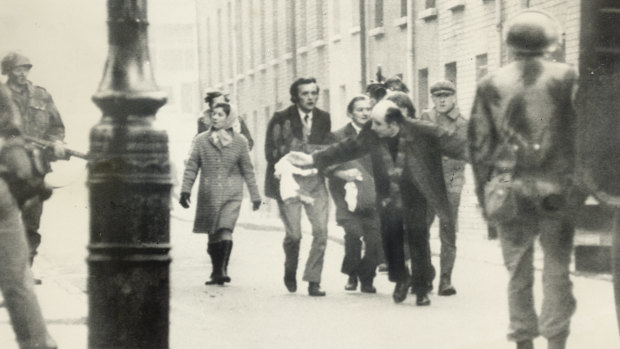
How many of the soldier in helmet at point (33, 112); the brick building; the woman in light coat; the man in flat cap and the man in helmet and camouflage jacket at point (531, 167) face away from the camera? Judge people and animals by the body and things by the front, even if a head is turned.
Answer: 1

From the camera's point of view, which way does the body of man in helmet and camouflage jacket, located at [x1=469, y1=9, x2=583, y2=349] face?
away from the camera

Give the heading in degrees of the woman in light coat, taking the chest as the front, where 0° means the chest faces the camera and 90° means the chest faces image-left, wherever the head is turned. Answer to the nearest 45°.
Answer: approximately 0°

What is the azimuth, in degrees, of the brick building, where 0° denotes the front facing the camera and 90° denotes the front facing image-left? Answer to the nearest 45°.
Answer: approximately 45°

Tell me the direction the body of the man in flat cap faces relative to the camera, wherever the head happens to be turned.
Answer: toward the camera

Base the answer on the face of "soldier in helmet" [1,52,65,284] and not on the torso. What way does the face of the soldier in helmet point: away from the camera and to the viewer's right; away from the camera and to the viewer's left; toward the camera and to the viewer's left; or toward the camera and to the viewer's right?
toward the camera and to the viewer's right

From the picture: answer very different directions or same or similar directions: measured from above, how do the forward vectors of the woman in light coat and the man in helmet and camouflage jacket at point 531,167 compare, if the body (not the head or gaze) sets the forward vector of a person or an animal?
very different directions

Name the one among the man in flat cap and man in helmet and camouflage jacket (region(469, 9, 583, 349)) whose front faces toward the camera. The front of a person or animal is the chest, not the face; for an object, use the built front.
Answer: the man in flat cap

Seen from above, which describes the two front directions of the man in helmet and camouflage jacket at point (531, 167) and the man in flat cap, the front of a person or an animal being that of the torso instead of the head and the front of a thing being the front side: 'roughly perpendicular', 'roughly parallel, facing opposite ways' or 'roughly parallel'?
roughly parallel, facing opposite ways

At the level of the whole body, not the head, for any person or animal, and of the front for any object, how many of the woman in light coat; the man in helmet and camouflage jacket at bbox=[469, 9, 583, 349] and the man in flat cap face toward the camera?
2

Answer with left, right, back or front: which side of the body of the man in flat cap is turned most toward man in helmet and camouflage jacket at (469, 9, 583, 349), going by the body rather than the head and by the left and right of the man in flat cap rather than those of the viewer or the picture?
front

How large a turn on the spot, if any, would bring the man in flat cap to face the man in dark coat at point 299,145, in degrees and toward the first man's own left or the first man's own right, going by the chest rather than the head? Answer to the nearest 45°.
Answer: approximately 90° to the first man's own right

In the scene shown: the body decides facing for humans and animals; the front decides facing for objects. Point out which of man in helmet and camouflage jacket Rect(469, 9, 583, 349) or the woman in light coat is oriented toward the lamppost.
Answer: the woman in light coat
